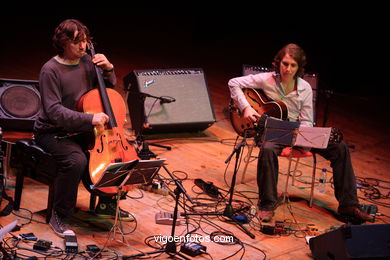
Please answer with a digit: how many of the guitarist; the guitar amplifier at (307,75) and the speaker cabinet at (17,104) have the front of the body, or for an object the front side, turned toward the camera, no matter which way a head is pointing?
3

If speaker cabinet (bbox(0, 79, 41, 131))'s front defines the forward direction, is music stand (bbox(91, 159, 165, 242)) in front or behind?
in front

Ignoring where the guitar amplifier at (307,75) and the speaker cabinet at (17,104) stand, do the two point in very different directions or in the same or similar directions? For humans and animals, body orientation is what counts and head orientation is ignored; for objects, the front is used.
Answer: same or similar directions

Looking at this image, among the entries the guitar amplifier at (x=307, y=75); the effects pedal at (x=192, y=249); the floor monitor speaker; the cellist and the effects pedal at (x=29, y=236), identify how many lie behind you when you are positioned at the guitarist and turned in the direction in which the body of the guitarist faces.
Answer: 1

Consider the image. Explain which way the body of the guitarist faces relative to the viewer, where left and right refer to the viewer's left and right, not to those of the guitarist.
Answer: facing the viewer

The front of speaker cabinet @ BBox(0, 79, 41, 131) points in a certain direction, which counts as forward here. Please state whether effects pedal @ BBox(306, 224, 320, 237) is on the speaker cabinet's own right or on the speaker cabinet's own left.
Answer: on the speaker cabinet's own left

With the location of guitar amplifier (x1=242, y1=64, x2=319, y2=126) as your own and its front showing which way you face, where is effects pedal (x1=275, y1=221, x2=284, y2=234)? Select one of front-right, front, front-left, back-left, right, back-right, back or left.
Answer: front

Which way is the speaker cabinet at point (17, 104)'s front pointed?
toward the camera

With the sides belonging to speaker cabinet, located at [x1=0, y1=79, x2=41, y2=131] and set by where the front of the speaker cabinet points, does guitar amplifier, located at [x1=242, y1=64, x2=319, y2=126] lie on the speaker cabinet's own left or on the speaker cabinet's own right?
on the speaker cabinet's own left

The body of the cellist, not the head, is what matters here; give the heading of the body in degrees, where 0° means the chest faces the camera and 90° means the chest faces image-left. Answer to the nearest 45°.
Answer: approximately 315°

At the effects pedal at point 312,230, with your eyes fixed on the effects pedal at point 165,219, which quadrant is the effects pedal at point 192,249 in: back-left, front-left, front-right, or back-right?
front-left

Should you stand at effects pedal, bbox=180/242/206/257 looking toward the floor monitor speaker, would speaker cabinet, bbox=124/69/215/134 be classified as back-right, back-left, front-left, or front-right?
back-left

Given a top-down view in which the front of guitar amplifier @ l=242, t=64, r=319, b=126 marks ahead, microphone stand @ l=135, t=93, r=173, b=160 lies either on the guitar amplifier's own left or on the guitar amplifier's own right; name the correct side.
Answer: on the guitar amplifier's own right

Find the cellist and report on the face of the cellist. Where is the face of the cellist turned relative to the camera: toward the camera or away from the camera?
toward the camera

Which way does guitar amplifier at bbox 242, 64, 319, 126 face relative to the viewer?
toward the camera

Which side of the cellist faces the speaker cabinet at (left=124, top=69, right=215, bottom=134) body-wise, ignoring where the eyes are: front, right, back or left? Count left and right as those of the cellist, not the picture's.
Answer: left

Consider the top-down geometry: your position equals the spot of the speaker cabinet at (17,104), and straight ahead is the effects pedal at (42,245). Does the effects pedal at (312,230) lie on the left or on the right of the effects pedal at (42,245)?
left

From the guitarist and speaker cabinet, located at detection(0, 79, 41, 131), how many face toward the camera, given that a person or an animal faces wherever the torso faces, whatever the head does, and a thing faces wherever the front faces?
2
